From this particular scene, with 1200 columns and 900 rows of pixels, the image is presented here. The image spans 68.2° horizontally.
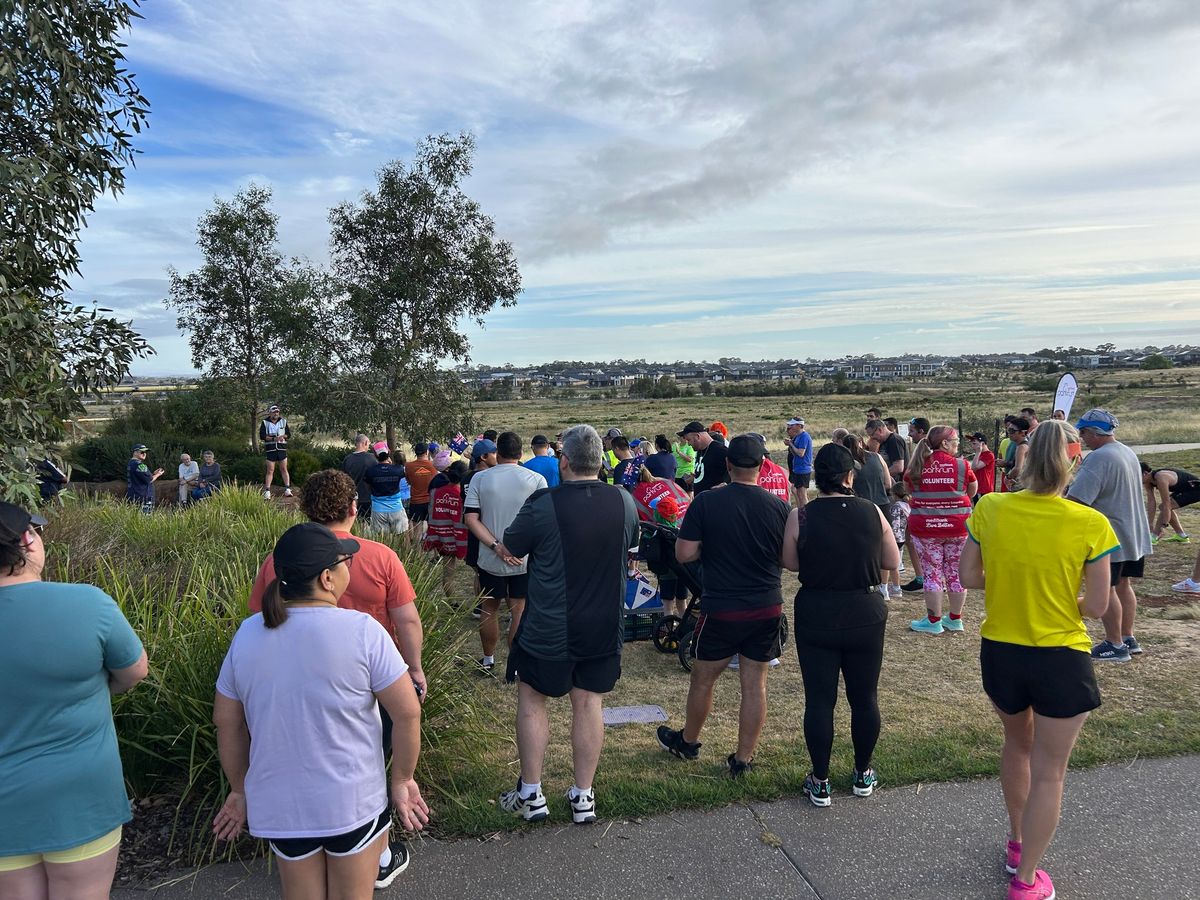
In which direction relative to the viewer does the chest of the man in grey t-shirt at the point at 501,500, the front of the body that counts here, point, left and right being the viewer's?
facing away from the viewer

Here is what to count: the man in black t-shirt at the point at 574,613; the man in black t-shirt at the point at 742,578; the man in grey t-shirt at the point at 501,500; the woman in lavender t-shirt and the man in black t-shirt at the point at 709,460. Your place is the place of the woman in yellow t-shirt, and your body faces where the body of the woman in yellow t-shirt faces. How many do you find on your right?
0

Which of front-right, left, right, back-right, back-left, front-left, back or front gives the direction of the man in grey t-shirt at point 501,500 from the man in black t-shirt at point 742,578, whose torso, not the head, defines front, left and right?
front

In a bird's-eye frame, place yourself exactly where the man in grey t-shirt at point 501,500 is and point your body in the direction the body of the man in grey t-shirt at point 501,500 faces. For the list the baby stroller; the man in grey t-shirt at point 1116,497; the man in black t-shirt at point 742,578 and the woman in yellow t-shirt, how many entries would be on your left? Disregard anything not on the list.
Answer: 0

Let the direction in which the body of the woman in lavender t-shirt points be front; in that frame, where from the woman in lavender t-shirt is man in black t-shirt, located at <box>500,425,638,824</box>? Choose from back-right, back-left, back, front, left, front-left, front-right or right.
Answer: front

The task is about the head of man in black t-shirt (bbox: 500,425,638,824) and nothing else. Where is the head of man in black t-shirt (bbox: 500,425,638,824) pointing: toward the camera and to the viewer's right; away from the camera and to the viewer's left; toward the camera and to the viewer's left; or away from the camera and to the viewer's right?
away from the camera and to the viewer's left

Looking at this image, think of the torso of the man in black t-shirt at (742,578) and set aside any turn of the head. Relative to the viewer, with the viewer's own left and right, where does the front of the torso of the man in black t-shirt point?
facing away from the viewer and to the left of the viewer

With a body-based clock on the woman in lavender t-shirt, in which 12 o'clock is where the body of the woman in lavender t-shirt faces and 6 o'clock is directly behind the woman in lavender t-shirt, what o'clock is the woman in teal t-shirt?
The woman in teal t-shirt is roughly at 8 o'clock from the woman in lavender t-shirt.

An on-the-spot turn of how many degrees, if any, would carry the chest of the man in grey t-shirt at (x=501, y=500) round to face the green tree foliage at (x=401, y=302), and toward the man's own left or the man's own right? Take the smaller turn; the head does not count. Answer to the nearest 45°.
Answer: approximately 45° to the man's own left

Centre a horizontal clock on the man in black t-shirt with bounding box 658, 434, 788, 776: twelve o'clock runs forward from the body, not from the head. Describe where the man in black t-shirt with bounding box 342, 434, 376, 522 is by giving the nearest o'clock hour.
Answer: the man in black t-shirt with bounding box 342, 434, 376, 522 is roughly at 12 o'clock from the man in black t-shirt with bounding box 658, 434, 788, 776.

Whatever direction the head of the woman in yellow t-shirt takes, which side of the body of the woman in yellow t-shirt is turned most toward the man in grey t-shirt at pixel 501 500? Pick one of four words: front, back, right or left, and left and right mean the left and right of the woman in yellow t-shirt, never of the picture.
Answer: left

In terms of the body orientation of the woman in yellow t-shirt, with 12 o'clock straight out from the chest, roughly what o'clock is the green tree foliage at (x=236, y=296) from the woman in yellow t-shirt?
The green tree foliage is roughly at 10 o'clock from the woman in yellow t-shirt.

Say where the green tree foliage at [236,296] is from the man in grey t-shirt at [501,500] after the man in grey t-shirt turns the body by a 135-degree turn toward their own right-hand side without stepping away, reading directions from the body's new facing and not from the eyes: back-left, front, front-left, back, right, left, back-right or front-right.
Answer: back

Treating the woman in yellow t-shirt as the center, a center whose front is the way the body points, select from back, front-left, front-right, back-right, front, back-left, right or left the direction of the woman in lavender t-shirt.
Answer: back-left

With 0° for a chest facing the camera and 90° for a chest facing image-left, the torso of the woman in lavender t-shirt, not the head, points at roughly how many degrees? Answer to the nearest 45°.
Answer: approximately 225°

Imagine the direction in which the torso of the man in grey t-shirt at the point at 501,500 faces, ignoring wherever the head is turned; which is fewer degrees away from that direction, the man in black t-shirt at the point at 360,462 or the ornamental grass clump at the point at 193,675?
the man in black t-shirt

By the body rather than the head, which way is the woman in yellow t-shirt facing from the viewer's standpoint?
away from the camera

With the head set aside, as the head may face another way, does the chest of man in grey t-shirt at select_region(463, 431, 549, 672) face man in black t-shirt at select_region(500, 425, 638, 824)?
no
